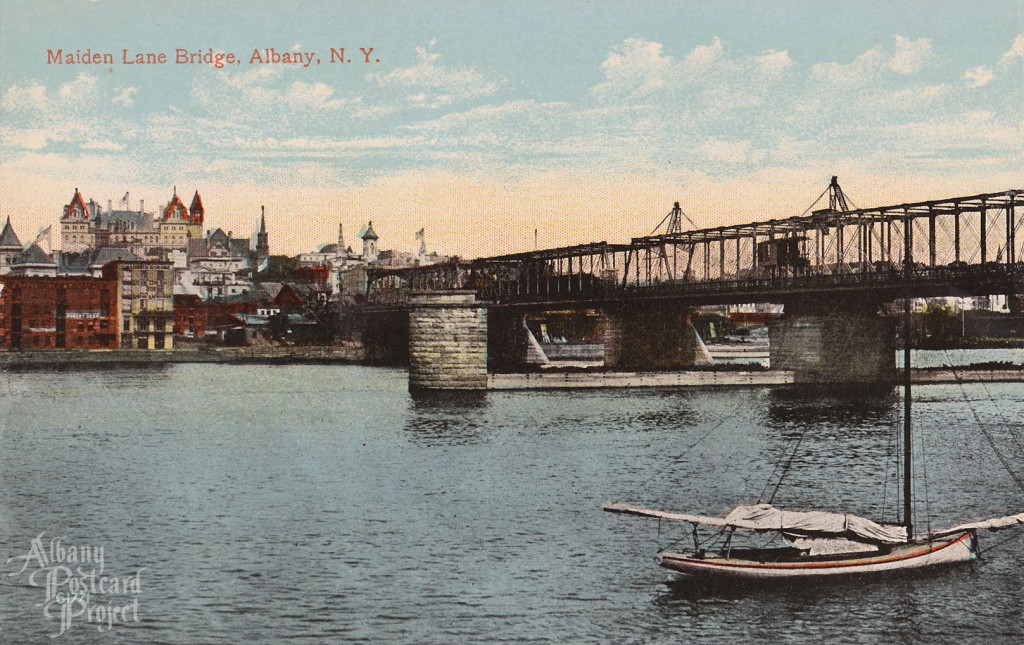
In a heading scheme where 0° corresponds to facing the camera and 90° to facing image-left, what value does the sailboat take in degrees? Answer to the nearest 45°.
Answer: approximately 270°
